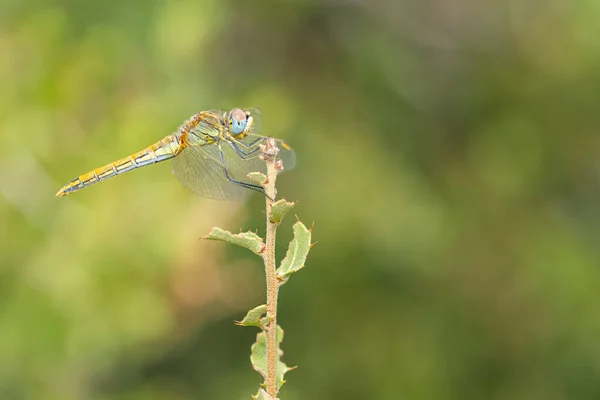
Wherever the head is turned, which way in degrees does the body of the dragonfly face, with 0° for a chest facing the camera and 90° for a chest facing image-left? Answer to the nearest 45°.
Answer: approximately 270°
